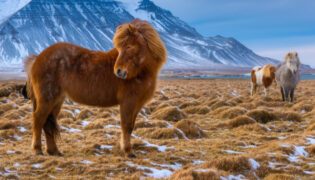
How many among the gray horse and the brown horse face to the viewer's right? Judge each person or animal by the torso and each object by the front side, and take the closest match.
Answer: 1

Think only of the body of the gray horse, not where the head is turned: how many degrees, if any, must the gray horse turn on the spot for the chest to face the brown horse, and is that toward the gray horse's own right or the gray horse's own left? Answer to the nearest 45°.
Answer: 0° — it already faces it

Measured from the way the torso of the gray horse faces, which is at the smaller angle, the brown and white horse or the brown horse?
the brown horse

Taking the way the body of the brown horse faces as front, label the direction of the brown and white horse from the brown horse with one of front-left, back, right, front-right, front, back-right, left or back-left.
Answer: front-left

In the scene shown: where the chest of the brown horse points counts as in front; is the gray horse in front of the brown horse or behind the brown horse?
in front

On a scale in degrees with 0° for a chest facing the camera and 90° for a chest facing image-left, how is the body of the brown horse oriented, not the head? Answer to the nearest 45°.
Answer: approximately 270°

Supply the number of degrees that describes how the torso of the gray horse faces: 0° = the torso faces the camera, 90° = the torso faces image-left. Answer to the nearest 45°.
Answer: approximately 0°
